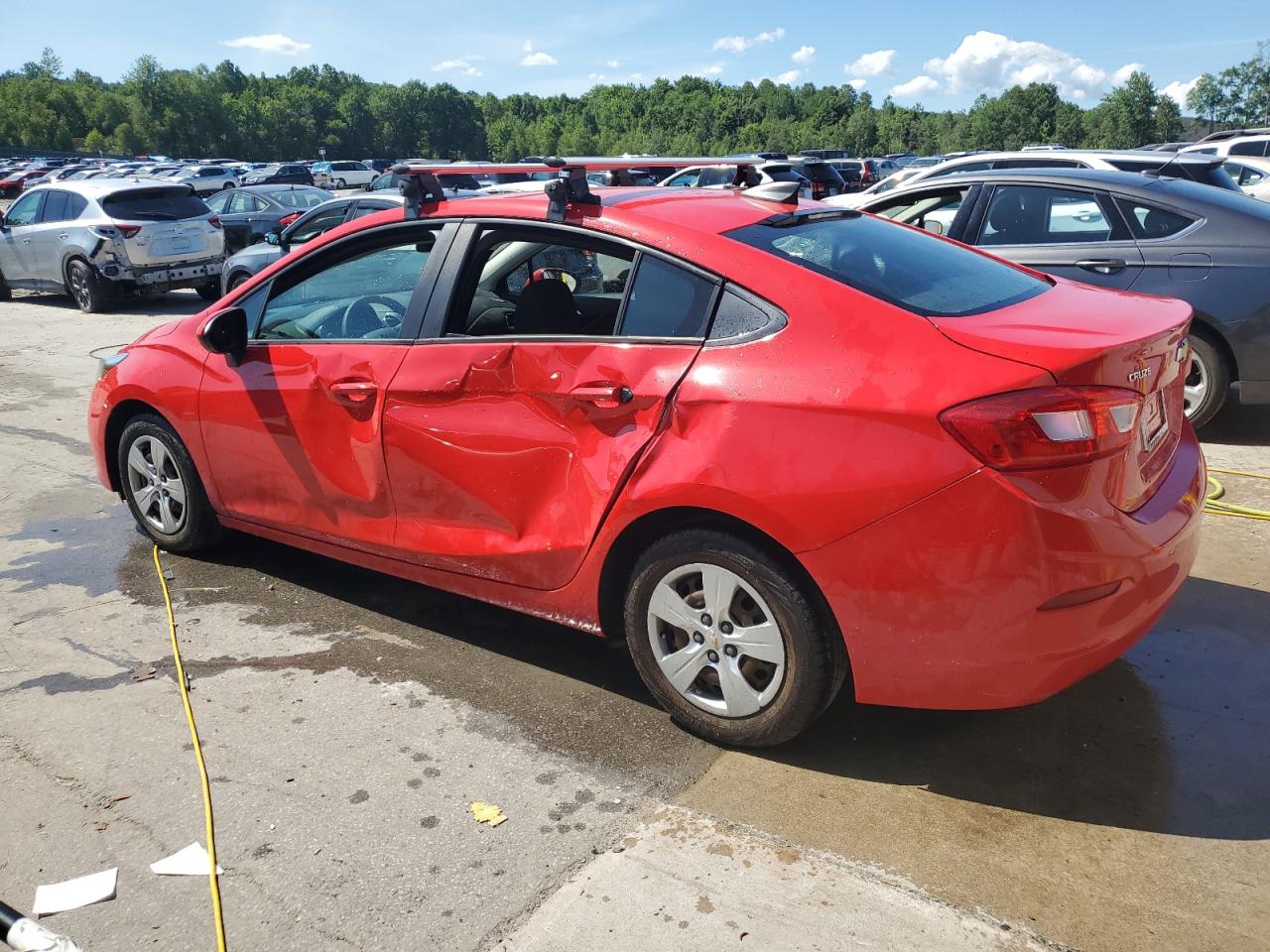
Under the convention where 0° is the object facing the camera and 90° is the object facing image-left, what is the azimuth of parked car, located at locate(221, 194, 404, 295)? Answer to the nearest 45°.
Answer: approximately 90°

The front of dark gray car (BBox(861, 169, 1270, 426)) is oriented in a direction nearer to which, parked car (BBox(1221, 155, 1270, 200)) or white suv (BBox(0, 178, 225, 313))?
the white suv

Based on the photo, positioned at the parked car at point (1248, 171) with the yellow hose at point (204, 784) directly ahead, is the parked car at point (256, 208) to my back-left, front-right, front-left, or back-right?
front-right

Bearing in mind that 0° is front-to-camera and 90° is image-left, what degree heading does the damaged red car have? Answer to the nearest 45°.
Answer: approximately 135°

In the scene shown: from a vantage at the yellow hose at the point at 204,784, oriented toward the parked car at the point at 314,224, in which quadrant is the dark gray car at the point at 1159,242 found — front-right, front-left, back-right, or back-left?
front-right

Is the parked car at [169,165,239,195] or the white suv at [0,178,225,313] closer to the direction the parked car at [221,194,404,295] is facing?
the white suv

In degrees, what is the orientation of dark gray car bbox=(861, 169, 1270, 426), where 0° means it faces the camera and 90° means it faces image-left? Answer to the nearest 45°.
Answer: approximately 90°

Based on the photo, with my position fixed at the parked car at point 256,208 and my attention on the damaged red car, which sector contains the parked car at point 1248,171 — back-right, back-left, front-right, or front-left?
front-left

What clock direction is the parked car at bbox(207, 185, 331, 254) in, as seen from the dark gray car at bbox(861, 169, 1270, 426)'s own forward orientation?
The parked car is roughly at 1 o'clock from the dark gray car.

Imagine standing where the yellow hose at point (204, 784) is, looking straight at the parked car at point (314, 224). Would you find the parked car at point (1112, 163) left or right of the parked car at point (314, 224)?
right

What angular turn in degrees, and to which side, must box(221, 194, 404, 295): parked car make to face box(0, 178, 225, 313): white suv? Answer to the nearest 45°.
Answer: approximately 45° to its right

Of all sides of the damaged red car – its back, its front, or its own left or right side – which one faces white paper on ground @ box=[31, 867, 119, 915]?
left

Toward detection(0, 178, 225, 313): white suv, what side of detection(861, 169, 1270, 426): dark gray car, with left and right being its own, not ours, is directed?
front

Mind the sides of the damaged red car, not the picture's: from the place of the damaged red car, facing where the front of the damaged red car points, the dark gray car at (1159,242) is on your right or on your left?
on your right

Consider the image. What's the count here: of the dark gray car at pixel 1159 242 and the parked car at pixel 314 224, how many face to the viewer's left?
2
